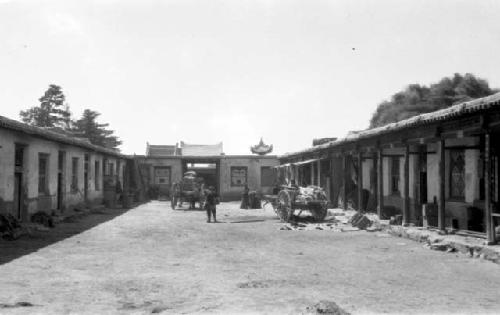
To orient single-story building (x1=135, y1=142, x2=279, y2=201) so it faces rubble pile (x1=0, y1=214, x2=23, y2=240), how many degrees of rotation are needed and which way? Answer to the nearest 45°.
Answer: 0° — it already faces it

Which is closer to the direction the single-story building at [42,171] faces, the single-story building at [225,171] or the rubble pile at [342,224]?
the rubble pile

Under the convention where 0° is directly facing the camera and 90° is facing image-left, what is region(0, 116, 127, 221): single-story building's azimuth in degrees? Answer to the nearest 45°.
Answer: approximately 315°

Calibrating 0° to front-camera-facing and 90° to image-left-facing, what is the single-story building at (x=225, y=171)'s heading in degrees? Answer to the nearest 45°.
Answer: approximately 0°

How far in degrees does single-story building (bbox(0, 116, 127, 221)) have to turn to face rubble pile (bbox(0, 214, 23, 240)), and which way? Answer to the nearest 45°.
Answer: approximately 45° to its right

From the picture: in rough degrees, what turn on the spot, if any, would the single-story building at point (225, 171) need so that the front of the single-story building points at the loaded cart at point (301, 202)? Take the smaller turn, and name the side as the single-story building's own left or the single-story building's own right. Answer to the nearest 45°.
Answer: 0° — it already faces it
